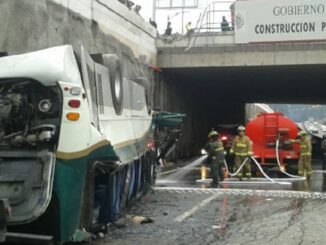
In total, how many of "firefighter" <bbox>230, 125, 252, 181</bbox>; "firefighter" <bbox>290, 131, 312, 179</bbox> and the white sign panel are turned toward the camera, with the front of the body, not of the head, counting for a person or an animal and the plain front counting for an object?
2

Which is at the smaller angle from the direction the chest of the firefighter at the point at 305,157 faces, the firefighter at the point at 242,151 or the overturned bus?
the firefighter

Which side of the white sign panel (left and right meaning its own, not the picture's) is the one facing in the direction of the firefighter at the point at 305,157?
front

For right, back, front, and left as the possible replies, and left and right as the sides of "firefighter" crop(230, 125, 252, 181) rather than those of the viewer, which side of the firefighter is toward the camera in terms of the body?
front

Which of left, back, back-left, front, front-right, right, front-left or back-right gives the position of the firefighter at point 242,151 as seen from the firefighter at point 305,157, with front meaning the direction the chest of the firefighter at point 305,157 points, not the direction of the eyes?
front-left

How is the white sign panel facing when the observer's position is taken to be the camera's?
facing the viewer

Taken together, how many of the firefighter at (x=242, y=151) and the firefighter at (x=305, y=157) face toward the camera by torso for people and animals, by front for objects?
1

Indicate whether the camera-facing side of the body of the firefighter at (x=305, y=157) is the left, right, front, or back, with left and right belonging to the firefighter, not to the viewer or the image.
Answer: left

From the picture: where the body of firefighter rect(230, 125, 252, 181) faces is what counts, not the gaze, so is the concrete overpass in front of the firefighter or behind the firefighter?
behind

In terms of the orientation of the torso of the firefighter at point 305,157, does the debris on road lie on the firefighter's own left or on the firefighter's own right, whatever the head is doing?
on the firefighter's own left

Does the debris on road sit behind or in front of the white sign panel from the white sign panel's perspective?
in front

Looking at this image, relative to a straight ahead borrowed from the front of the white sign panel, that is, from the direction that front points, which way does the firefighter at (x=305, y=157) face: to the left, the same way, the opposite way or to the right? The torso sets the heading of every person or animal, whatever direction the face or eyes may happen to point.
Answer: to the right

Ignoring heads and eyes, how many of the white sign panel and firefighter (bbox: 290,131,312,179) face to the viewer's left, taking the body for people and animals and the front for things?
1

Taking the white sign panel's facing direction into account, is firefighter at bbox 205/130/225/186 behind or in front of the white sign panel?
in front
